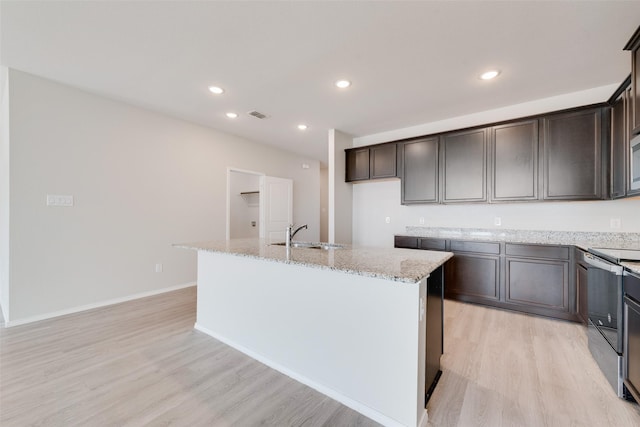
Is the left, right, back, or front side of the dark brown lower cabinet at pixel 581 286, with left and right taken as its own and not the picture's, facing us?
left

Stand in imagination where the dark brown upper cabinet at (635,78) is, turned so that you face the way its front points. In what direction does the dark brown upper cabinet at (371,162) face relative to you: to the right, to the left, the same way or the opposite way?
to the left

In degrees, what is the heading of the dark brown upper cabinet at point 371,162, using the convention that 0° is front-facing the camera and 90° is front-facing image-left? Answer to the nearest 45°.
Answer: approximately 45°

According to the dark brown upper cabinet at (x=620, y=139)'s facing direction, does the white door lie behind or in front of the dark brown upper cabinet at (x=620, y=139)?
in front

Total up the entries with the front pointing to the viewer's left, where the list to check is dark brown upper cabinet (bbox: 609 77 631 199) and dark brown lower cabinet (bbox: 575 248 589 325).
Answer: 2

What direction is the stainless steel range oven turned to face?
to the viewer's left

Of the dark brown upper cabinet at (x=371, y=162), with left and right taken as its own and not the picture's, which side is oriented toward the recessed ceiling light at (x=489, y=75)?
left

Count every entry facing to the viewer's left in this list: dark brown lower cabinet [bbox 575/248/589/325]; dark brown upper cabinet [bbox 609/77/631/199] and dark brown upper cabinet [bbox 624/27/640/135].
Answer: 3

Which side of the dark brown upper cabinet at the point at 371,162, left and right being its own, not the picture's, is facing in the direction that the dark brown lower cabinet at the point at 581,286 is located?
left

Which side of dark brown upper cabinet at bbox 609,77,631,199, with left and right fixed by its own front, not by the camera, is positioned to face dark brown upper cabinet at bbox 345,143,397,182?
front

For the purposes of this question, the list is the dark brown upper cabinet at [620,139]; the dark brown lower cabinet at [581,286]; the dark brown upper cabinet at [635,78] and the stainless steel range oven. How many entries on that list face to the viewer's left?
4

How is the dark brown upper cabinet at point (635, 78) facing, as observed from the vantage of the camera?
facing to the left of the viewer

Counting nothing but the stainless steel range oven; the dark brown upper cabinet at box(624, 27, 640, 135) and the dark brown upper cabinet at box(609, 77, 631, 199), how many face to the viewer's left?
3

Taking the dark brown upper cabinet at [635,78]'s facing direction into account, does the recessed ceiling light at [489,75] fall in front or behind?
in front

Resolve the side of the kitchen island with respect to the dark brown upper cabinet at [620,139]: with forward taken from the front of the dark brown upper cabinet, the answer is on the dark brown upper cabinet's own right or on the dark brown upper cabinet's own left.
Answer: on the dark brown upper cabinet's own left

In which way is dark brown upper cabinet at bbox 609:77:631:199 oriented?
to the viewer's left

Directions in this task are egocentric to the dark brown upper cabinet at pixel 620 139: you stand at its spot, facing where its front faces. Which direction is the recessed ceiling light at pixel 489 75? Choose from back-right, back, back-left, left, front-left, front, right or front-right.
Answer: front-left
